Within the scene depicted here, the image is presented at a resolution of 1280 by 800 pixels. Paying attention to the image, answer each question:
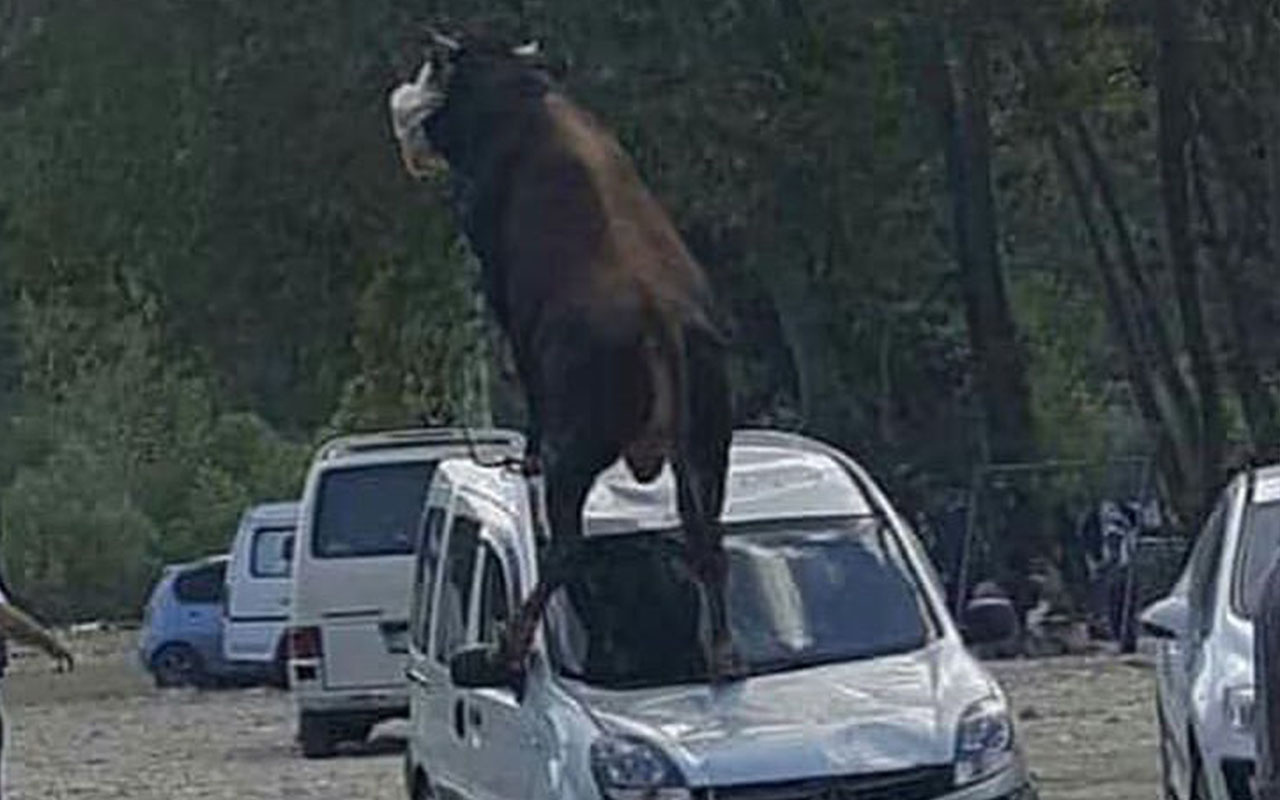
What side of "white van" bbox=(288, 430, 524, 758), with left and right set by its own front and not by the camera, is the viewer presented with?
back

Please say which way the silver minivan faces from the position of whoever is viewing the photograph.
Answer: facing the viewer and to the right of the viewer

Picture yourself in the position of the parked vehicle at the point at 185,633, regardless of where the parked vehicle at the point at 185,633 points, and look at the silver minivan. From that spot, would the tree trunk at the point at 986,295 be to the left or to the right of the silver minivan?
left

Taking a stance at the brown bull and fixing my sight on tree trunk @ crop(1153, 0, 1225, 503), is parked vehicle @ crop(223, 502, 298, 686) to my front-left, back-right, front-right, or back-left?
front-left

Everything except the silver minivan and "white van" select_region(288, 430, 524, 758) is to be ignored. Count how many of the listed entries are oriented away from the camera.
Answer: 1

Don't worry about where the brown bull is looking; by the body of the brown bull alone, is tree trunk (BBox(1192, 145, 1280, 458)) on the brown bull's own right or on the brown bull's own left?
on the brown bull's own right

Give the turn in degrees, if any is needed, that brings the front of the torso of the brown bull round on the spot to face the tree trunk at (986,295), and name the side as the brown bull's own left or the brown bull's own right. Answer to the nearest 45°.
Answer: approximately 45° to the brown bull's own right

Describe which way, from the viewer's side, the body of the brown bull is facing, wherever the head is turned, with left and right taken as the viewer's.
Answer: facing away from the viewer and to the left of the viewer

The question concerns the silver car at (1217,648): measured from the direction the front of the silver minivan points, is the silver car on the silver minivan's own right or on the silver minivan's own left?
on the silver minivan's own left

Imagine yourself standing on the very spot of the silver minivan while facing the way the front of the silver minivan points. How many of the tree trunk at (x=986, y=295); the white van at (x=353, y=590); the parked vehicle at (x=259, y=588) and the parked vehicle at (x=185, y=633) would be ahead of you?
0
